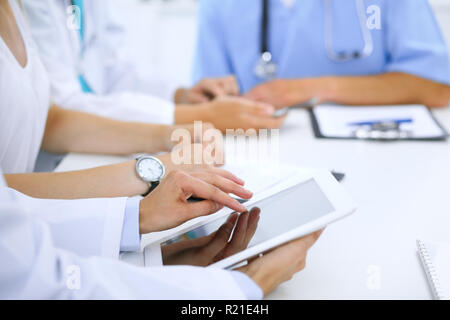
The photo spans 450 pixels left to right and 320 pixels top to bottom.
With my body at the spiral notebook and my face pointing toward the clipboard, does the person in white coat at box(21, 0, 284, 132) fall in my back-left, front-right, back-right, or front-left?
front-left

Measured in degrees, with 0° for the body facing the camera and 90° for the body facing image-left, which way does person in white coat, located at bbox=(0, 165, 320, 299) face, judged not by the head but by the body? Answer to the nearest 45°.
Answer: approximately 270°

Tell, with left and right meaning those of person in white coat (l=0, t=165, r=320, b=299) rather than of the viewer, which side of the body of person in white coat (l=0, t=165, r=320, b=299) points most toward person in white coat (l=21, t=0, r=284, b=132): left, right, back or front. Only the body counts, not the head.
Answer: left

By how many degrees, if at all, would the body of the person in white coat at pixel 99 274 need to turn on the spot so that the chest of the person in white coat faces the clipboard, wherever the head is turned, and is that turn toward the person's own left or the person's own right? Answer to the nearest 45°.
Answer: approximately 45° to the person's own left

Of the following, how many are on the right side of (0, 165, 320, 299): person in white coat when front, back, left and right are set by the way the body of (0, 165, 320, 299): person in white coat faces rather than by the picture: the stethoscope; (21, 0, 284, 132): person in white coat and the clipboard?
0

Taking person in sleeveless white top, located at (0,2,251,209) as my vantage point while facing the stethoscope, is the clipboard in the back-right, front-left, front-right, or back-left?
front-right

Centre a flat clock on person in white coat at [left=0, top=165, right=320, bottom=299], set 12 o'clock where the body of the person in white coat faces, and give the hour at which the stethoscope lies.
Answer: The stethoscope is roughly at 10 o'clock from the person in white coat.
